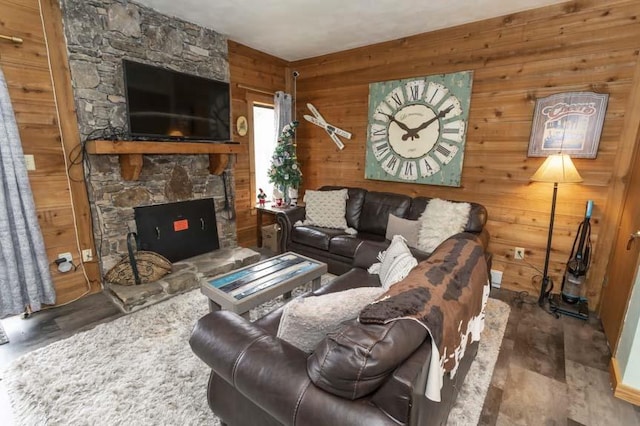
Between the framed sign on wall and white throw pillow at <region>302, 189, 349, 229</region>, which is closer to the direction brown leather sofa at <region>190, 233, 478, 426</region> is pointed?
the white throw pillow

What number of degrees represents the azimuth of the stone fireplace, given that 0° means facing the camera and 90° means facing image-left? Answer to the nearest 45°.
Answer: approximately 315°

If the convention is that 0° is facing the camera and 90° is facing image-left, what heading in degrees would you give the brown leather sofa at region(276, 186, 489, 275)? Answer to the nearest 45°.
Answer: approximately 45°

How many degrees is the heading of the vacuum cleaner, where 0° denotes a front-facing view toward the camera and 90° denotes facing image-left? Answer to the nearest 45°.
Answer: approximately 45°

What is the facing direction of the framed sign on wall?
toward the camera

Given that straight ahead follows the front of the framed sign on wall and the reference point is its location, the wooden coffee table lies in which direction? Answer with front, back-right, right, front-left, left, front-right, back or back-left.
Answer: front-right

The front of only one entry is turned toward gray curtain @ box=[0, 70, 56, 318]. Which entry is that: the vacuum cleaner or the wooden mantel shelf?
the vacuum cleaner

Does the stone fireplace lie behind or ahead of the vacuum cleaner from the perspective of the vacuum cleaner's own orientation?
ahead

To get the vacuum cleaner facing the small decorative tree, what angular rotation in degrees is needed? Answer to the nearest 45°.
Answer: approximately 45° to its right

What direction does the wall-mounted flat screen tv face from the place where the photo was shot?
facing the viewer and to the right of the viewer

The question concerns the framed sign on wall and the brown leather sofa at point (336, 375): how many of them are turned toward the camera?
1

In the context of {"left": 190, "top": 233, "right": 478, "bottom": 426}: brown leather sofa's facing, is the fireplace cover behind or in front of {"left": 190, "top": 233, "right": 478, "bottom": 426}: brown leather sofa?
in front
